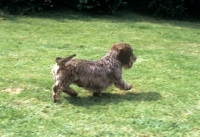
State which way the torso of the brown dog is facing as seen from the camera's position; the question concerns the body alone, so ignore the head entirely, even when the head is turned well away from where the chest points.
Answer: to the viewer's right
